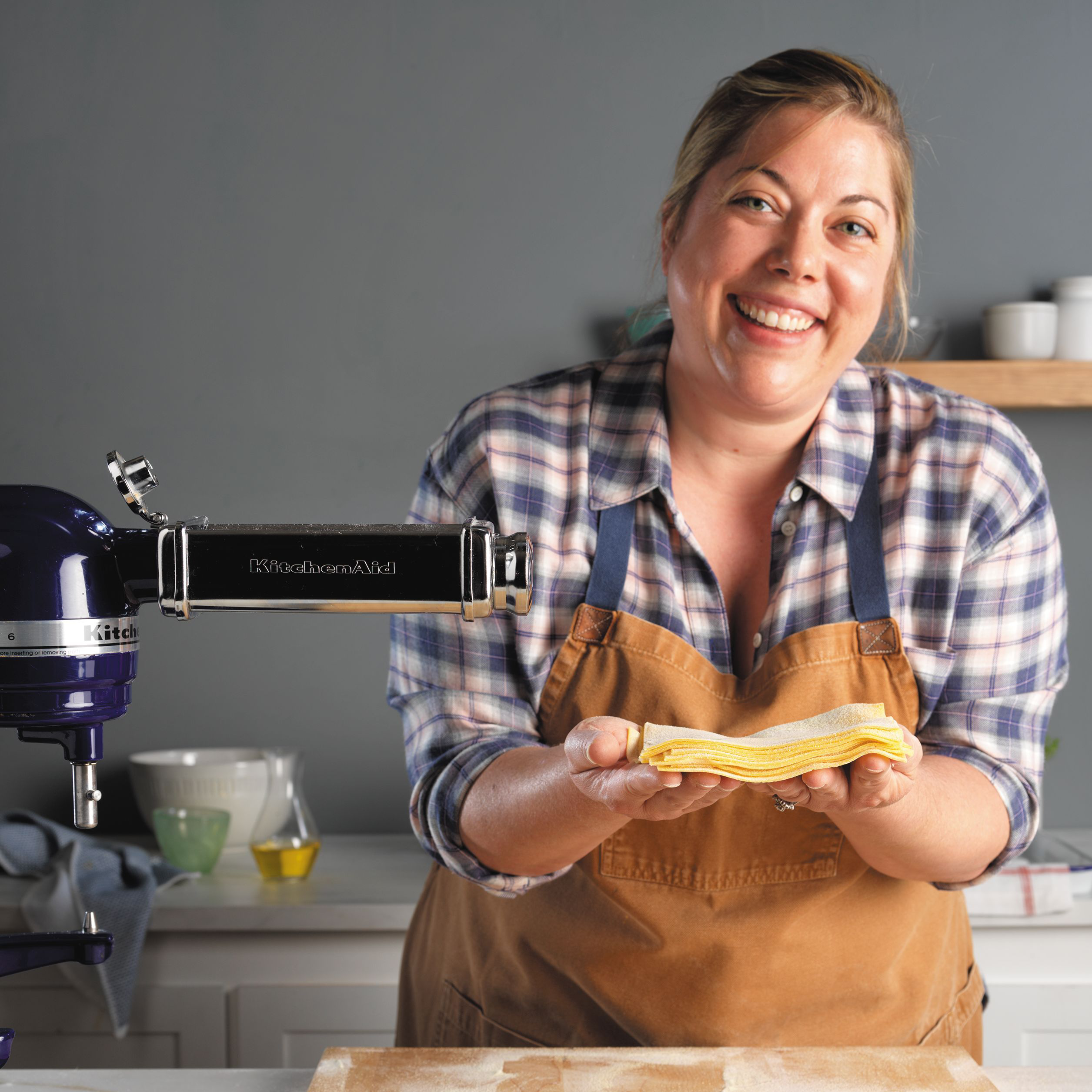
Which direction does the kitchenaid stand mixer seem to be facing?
to the viewer's right

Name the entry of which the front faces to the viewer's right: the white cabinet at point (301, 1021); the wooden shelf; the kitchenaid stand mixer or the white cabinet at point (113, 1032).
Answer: the kitchenaid stand mixer

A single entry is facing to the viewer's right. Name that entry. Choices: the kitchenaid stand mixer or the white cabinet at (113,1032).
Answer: the kitchenaid stand mixer

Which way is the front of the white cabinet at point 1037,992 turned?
toward the camera

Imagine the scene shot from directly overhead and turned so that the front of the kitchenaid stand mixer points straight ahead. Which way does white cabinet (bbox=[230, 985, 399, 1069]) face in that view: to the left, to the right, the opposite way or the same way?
to the right

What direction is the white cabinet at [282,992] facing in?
toward the camera

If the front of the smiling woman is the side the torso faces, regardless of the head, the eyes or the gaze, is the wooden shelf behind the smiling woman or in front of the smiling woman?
behind

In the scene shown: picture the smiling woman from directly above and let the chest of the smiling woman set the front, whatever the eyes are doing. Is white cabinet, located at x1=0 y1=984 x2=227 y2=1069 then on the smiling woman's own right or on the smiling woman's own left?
on the smiling woman's own right

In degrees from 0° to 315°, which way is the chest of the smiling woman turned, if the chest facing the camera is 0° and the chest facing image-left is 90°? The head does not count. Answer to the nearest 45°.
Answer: approximately 0°

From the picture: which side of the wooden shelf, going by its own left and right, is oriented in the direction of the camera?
front

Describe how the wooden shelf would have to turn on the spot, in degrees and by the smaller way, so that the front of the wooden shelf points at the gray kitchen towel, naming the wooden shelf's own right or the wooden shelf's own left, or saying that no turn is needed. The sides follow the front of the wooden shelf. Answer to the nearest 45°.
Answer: approximately 45° to the wooden shelf's own right
